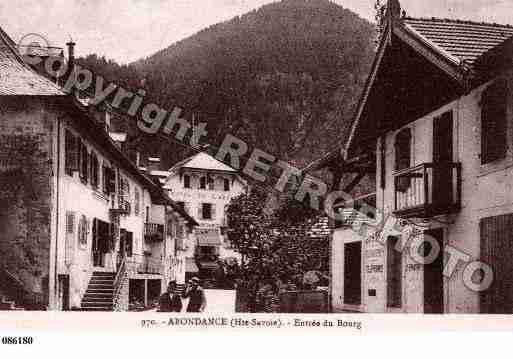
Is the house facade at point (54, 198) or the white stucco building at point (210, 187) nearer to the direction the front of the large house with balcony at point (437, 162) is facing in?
the house facade

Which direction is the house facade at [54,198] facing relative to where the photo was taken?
to the viewer's right

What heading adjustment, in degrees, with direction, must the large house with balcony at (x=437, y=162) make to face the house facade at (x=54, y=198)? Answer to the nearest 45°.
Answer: approximately 45° to its right

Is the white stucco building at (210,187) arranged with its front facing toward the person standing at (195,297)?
yes

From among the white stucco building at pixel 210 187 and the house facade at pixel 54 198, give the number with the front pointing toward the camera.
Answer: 1

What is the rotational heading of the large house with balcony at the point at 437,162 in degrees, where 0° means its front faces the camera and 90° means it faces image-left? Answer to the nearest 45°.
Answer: approximately 45°
